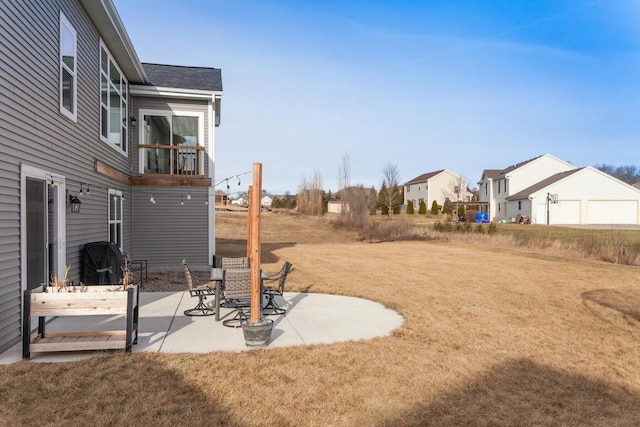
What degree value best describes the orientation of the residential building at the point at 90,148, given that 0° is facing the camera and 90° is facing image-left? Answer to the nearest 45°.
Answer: approximately 90°

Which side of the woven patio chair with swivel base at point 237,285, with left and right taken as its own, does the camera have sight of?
back

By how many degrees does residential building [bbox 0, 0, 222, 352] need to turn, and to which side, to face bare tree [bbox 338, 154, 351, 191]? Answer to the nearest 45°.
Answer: approximately 90° to its left
